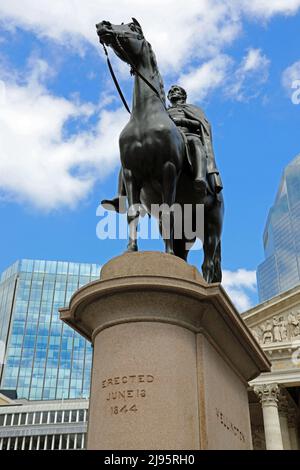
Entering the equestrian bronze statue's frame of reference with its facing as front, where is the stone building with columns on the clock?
The stone building with columns is roughly at 5 o'clock from the equestrian bronze statue.

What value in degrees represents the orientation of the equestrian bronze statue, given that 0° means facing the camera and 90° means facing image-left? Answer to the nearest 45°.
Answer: approximately 45°
